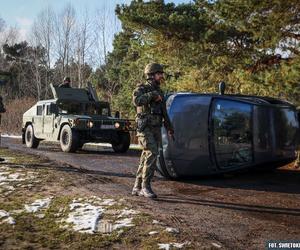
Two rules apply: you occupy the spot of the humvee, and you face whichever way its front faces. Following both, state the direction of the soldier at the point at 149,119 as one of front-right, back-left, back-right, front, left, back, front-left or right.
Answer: front-right

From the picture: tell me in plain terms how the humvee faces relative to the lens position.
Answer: facing the viewer and to the right of the viewer
